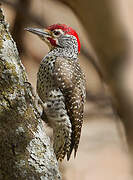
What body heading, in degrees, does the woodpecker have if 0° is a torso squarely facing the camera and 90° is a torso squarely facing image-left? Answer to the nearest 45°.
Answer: approximately 90°
